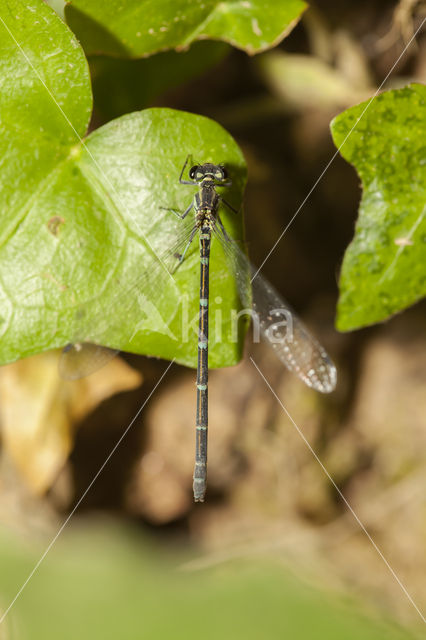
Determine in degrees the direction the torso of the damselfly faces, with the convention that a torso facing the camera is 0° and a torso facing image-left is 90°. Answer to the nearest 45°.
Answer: approximately 180°

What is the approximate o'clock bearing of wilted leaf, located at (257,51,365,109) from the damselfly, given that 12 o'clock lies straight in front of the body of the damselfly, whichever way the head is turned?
The wilted leaf is roughly at 1 o'clock from the damselfly.
